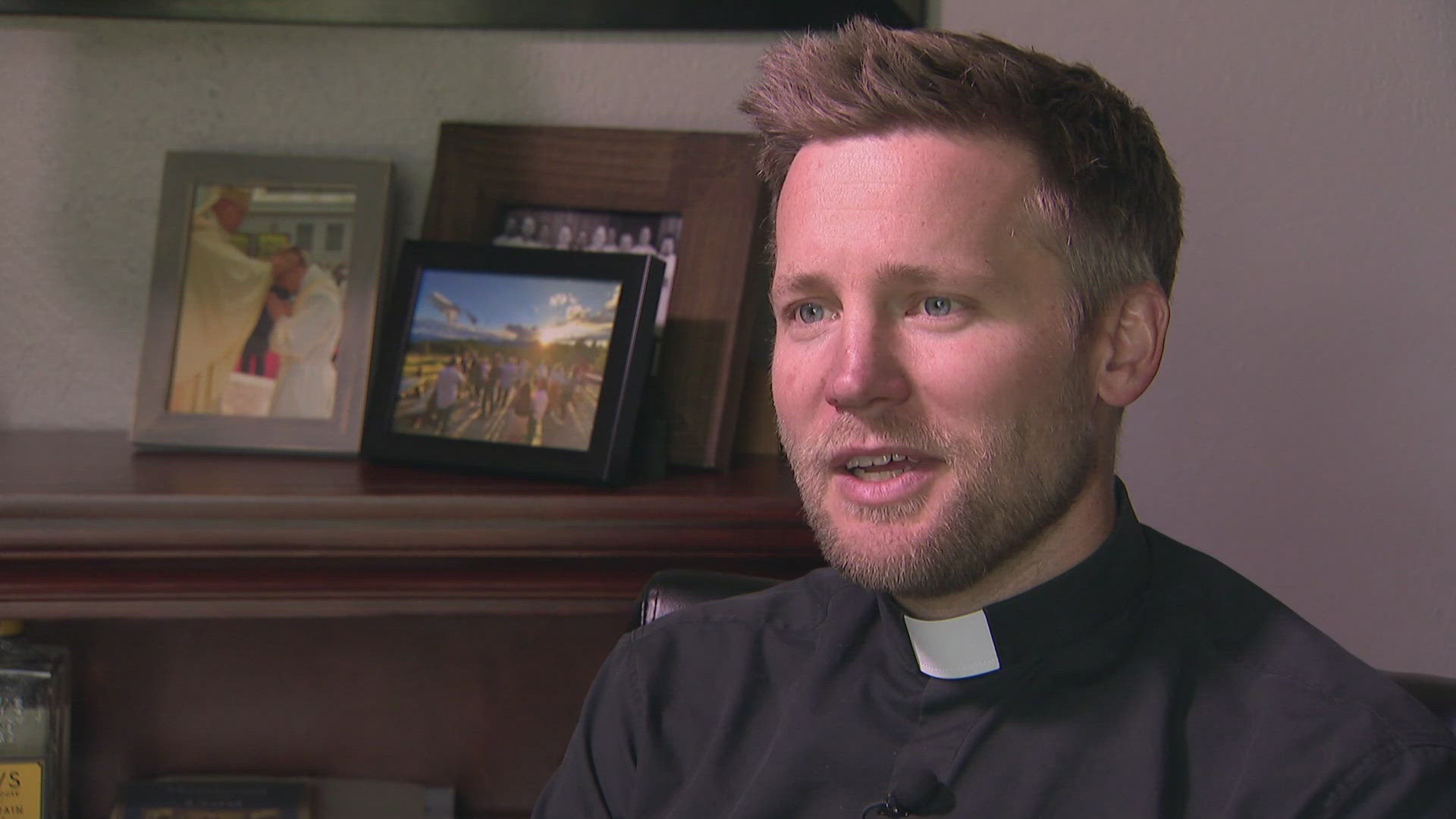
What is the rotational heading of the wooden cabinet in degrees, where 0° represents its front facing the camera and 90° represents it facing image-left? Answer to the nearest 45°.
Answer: approximately 0°

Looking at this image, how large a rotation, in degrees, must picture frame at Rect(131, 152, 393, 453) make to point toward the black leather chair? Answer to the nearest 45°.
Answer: approximately 45° to its left

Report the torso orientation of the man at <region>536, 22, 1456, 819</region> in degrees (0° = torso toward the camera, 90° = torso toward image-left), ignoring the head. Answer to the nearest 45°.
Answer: approximately 45°

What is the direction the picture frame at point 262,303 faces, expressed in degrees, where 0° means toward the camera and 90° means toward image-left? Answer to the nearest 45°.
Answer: approximately 0°
